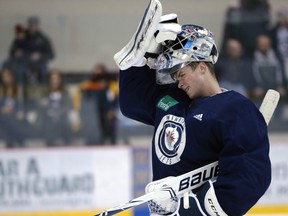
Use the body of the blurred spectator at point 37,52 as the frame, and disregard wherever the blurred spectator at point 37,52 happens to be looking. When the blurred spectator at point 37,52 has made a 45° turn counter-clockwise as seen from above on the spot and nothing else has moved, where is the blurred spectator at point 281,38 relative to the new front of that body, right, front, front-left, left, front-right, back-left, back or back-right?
front-left

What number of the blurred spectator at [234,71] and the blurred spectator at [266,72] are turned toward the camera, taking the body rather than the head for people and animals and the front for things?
2

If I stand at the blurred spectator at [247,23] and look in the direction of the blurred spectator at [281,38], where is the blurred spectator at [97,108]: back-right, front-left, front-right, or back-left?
back-right

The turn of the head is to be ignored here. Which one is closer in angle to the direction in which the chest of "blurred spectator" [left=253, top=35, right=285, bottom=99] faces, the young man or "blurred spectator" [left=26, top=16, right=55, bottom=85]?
the young man
